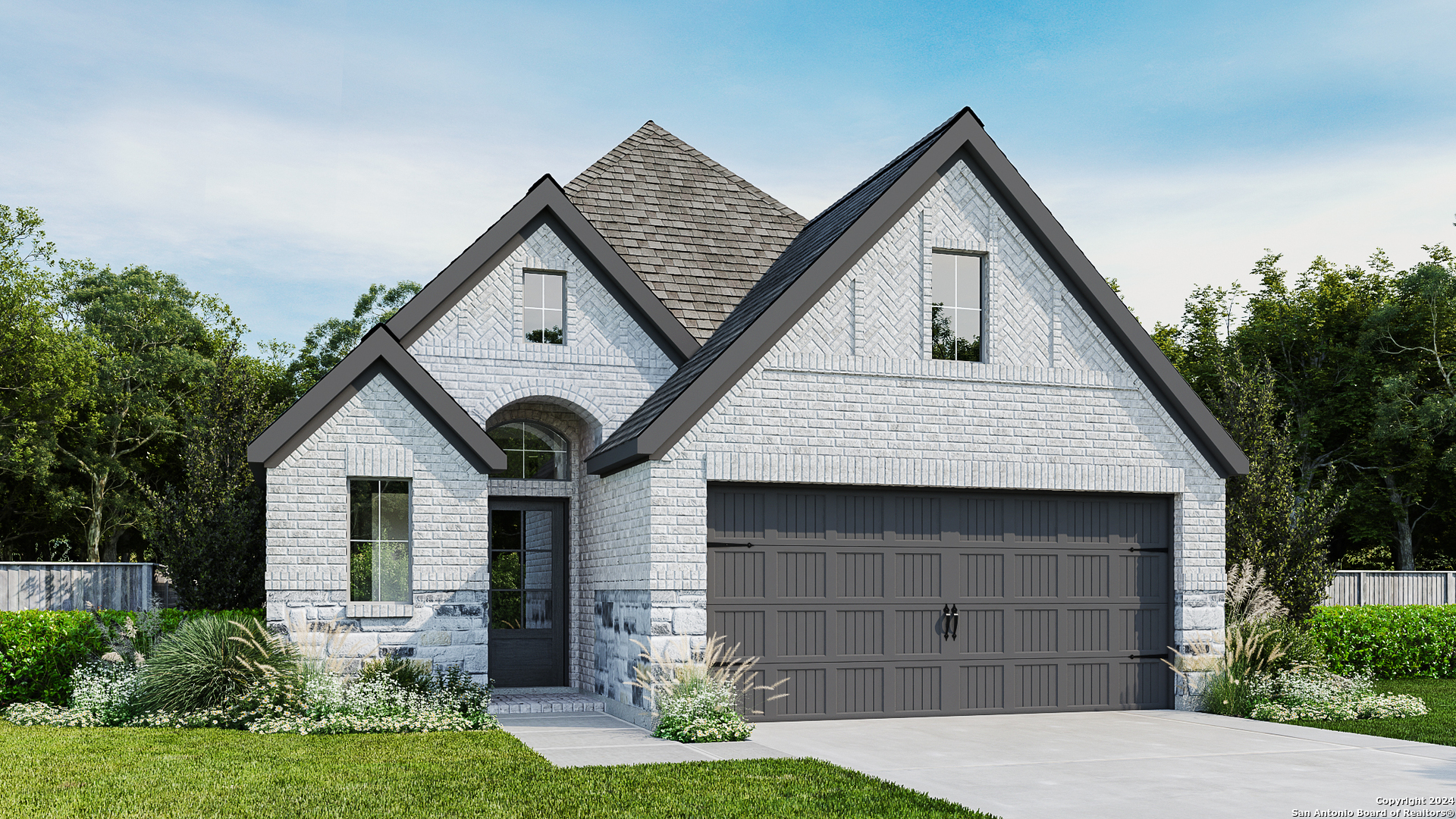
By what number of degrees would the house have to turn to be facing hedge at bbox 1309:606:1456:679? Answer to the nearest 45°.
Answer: approximately 135° to its left

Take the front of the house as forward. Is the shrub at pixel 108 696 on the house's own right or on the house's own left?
on the house's own right

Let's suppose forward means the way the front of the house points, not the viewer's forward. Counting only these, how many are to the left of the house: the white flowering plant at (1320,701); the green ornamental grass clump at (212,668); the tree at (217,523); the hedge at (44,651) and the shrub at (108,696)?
1

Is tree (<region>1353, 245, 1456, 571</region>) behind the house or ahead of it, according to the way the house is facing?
behind

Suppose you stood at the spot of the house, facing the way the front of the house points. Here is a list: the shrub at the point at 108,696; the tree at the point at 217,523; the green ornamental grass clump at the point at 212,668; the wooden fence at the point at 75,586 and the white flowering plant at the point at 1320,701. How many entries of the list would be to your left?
1

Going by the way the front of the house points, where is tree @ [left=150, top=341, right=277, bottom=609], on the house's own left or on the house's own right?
on the house's own right

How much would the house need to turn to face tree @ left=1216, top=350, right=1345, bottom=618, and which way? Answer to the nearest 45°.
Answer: approximately 135° to its left

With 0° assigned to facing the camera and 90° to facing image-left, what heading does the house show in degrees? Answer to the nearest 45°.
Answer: approximately 0°
